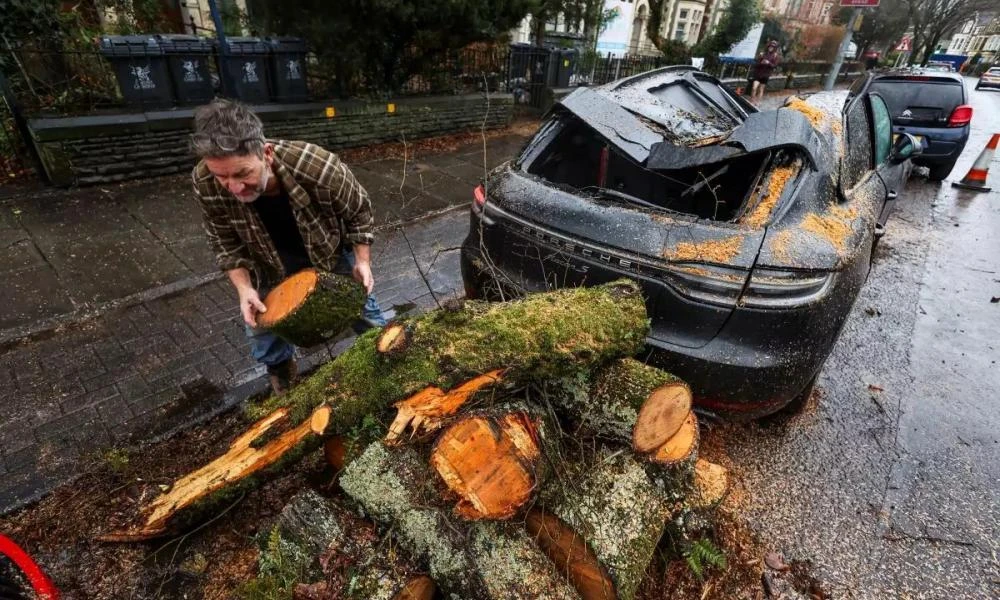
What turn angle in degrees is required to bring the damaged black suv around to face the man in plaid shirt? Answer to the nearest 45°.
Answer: approximately 180°

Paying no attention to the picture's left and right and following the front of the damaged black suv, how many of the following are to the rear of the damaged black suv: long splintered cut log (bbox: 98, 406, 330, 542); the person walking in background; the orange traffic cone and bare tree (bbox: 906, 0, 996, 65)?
1

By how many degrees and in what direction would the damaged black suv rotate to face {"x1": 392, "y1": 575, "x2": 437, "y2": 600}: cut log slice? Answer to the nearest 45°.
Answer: approximately 135° to its right

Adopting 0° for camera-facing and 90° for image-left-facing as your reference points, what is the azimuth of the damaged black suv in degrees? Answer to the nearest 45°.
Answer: approximately 225°

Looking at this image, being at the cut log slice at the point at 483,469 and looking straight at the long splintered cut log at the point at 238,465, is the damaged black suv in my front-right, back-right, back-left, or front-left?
back-right

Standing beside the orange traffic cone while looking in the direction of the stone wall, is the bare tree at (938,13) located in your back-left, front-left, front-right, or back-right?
back-right

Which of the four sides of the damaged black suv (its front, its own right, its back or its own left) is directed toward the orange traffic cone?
front

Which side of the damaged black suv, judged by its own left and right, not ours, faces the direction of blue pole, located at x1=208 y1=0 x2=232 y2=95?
left

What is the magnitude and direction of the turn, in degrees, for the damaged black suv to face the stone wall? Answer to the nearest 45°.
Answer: approximately 135° to its left

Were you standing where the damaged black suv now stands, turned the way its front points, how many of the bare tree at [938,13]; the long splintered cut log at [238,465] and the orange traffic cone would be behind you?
1

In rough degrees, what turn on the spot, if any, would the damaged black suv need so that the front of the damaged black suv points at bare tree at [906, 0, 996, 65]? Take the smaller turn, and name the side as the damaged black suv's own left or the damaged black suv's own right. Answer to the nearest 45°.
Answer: approximately 45° to the damaged black suv's own left

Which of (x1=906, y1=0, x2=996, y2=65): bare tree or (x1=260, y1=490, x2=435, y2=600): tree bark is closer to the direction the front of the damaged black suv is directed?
the bare tree

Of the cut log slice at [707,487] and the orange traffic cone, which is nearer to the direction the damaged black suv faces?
the orange traffic cone

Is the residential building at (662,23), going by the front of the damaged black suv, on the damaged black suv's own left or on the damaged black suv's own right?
on the damaged black suv's own left
